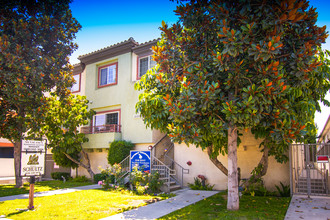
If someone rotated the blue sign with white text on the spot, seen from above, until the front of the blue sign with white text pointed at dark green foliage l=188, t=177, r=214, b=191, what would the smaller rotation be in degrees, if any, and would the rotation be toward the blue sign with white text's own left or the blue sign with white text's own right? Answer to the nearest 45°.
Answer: approximately 90° to the blue sign with white text's own left

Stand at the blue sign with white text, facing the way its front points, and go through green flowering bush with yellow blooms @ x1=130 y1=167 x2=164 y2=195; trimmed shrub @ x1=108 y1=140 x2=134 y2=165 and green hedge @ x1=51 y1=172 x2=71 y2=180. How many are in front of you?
1

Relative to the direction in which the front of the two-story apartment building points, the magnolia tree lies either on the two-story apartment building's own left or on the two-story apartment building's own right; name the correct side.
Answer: on the two-story apartment building's own left

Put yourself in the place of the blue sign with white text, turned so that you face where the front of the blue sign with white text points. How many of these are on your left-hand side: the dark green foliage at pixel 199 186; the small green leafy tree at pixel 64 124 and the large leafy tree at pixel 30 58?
1

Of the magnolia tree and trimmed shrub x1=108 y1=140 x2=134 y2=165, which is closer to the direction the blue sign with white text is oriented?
the magnolia tree

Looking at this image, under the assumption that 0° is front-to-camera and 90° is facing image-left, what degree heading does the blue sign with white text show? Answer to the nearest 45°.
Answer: approximately 0°

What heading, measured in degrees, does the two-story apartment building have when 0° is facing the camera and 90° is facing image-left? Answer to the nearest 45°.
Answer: approximately 45°

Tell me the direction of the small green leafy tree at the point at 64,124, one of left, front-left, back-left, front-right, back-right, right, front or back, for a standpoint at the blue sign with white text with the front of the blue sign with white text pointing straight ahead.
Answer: back-right

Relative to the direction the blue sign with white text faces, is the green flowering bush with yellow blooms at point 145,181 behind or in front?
in front

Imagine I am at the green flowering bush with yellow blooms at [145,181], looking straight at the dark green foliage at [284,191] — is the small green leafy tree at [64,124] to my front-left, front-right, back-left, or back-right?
back-left
